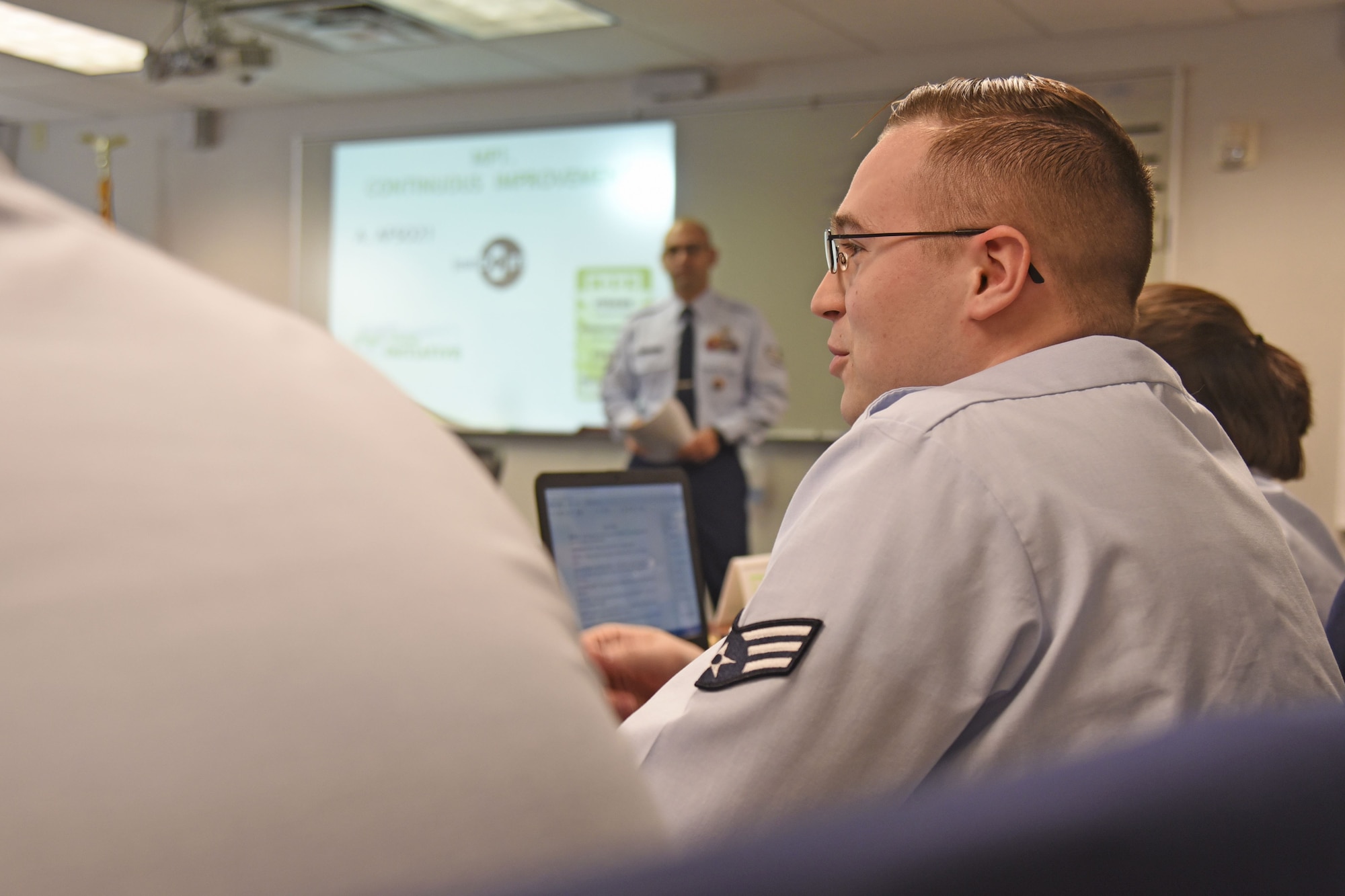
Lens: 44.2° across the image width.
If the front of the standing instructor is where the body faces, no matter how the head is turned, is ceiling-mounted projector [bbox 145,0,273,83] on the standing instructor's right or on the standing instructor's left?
on the standing instructor's right

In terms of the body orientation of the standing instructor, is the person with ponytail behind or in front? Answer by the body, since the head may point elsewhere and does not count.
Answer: in front

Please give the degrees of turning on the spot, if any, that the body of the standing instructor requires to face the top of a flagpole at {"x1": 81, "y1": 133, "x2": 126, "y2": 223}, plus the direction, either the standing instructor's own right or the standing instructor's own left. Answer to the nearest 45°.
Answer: approximately 135° to the standing instructor's own right

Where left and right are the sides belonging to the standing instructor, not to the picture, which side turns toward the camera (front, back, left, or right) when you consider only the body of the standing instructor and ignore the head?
front

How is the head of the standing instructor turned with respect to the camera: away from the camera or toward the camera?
toward the camera

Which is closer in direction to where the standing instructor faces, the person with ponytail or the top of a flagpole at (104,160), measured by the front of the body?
the person with ponytail
